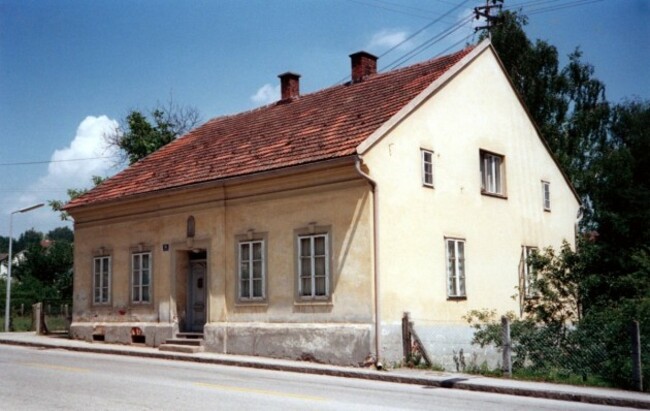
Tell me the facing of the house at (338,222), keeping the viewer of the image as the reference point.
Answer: facing the viewer and to the left of the viewer

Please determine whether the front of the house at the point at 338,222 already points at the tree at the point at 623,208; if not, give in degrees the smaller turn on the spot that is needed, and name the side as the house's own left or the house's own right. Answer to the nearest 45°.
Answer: approximately 180°

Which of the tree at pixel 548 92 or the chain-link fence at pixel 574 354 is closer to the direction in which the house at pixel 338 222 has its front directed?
the chain-link fence

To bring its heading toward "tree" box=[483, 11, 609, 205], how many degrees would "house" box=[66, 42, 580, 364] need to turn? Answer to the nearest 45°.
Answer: approximately 180°

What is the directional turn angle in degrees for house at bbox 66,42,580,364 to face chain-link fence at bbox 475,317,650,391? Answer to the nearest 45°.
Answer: approximately 90° to its left
